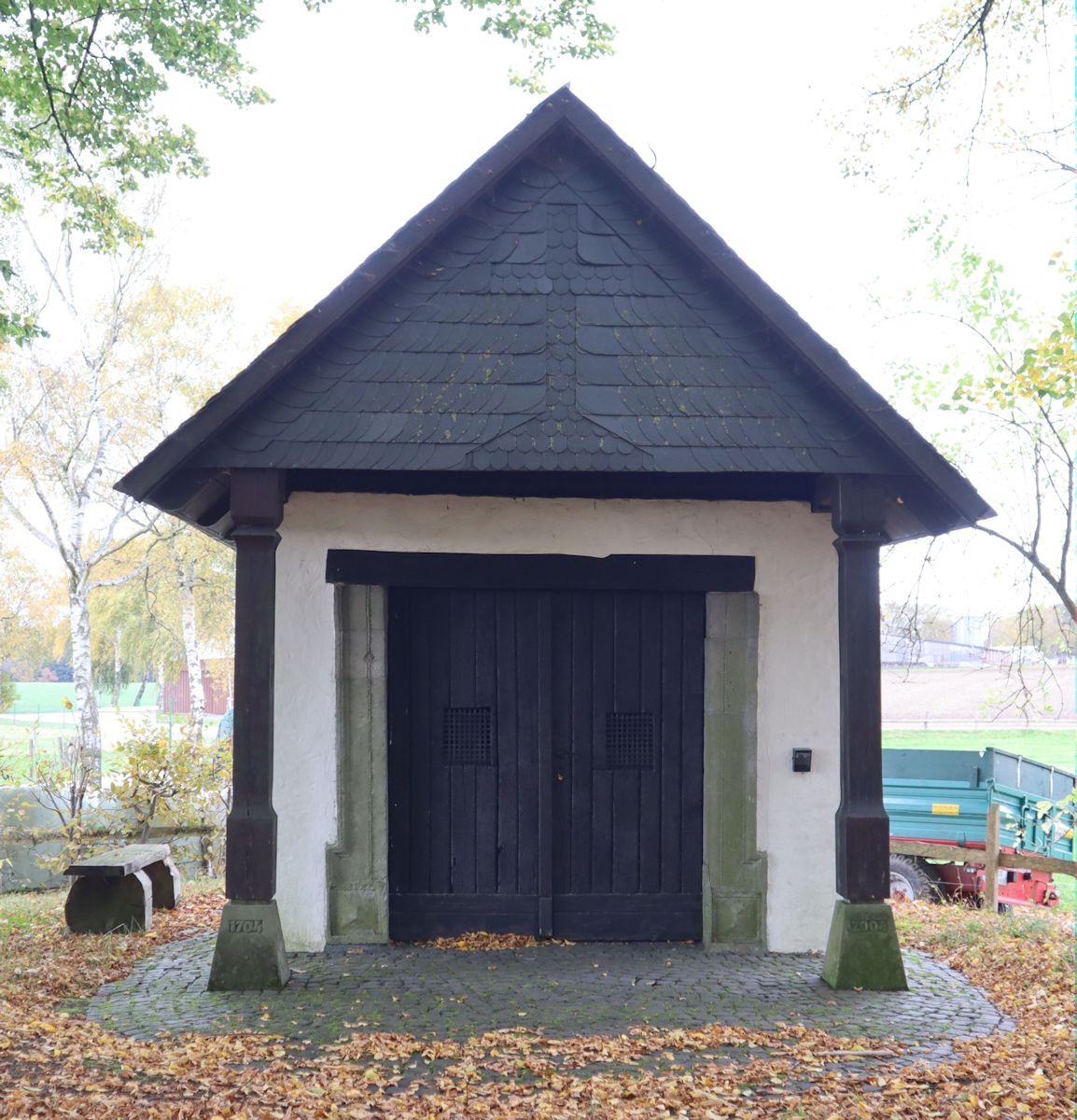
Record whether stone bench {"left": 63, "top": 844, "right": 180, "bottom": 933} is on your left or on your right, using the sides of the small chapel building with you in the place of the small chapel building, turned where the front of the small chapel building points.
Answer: on your right

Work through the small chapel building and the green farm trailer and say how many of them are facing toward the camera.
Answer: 1

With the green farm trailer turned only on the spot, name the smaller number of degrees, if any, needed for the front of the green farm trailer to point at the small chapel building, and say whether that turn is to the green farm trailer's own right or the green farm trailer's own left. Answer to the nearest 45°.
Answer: approximately 135° to the green farm trailer's own left

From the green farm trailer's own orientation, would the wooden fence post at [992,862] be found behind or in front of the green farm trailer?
behind

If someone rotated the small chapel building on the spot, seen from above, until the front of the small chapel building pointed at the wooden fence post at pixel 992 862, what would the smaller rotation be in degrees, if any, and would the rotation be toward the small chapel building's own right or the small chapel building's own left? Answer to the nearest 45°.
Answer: approximately 135° to the small chapel building's own left
